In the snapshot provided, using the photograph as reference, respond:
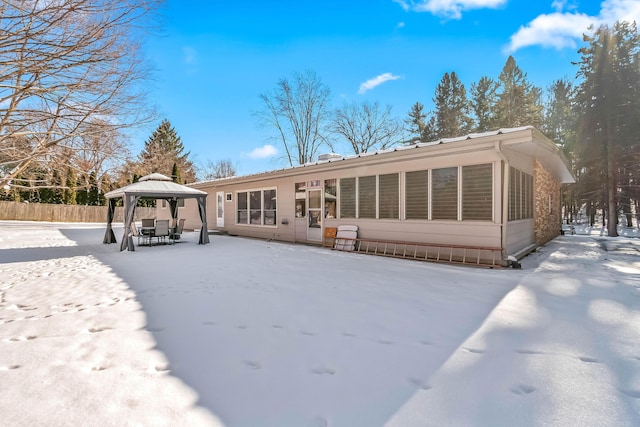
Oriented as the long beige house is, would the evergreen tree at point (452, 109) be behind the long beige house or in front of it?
behind

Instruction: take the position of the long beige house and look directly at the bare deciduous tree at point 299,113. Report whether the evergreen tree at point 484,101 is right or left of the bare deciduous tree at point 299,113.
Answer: right

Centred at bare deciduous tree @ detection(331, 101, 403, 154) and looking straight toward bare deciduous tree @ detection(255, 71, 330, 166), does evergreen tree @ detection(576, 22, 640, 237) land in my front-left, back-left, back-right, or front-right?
back-left

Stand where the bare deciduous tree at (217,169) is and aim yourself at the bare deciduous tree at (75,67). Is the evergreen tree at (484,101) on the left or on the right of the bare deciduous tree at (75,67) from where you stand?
left

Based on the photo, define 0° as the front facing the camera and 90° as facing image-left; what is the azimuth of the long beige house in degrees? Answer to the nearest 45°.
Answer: approximately 45°

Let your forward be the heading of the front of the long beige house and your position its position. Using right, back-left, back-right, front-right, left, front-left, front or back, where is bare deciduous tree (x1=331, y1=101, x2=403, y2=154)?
back-right

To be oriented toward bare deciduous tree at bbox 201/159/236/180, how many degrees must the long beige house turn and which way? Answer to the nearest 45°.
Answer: approximately 90° to its right

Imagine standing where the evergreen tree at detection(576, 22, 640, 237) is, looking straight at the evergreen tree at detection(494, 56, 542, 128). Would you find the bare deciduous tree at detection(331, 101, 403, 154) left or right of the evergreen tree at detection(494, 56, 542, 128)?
left

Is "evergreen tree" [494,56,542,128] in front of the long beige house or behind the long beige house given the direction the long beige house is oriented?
behind
